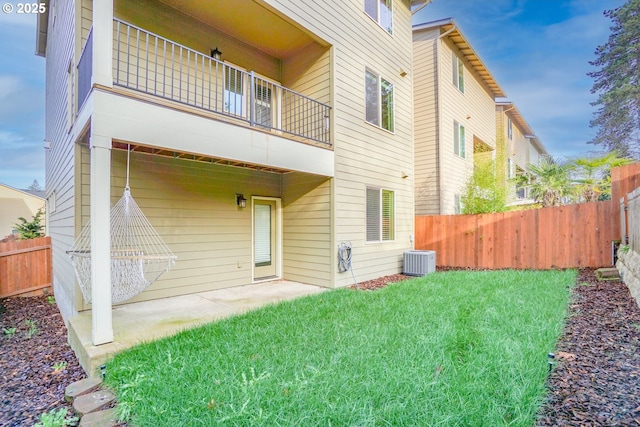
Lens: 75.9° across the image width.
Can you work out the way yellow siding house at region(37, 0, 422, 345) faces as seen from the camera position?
facing away from the viewer and to the left of the viewer

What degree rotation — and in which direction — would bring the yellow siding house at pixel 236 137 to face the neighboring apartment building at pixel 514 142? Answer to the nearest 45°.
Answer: approximately 90° to its right

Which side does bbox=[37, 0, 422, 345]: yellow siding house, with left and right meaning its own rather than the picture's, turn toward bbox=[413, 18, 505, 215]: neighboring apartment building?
right
